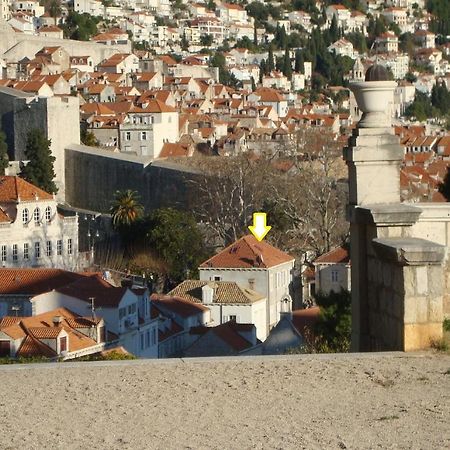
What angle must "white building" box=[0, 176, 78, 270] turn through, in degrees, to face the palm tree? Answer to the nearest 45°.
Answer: approximately 90° to its left

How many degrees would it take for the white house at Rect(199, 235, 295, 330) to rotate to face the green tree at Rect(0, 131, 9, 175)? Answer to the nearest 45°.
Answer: approximately 180°

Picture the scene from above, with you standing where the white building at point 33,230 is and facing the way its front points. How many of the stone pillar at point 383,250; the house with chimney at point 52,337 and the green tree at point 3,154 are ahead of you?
2

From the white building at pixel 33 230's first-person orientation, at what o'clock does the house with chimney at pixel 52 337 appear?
The house with chimney is roughly at 12 o'clock from the white building.

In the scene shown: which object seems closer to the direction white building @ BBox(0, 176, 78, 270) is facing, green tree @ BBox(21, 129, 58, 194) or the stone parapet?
the stone parapet

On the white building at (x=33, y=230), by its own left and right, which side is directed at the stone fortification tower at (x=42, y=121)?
back

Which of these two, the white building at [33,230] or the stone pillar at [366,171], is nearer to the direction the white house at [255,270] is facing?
the stone pillar

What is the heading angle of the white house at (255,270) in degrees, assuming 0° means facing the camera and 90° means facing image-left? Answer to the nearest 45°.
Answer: approximately 315°

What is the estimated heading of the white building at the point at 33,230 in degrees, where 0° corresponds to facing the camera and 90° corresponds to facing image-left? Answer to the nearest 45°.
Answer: approximately 0°

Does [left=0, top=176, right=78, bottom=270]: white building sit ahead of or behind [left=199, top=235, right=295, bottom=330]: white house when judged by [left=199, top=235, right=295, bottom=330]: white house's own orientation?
behind

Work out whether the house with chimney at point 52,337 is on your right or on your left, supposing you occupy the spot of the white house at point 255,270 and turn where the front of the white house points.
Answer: on your right

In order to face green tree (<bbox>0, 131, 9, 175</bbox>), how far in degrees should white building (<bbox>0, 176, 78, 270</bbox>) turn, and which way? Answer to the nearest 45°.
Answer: approximately 180°
